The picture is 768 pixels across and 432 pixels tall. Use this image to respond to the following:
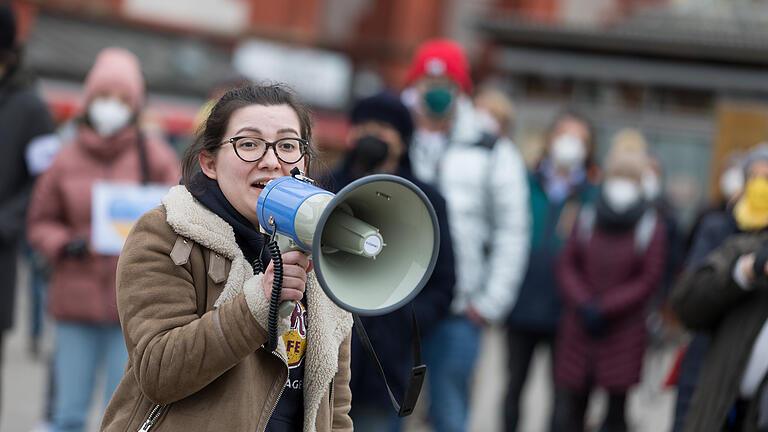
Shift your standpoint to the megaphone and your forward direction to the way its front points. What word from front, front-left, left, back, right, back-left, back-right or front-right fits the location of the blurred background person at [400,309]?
back-left

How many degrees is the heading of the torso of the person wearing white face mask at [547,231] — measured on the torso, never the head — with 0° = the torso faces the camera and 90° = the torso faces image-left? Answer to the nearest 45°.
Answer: approximately 0°

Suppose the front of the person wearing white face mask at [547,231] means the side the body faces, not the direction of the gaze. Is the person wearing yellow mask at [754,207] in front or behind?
in front

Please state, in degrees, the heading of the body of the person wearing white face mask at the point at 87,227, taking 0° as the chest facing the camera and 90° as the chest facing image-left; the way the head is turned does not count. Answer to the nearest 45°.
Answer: approximately 0°

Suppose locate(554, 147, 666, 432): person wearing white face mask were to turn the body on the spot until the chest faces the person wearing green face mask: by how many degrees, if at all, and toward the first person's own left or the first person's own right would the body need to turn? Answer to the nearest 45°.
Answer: approximately 45° to the first person's own right

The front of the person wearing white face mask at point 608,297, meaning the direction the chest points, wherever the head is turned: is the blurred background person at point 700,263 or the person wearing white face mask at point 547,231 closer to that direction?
the blurred background person

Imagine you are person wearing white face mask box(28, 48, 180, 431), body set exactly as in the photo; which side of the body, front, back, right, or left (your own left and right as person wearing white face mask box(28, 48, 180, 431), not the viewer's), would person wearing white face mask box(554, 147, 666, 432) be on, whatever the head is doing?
left

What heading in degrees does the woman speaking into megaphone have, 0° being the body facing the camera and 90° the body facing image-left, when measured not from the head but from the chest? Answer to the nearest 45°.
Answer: approximately 315°

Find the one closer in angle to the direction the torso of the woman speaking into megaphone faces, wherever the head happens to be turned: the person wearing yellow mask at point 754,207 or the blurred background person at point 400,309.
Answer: the person wearing yellow mask

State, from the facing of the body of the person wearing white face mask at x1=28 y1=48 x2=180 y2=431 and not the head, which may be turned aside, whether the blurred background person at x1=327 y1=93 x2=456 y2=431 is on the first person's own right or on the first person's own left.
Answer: on the first person's own left
